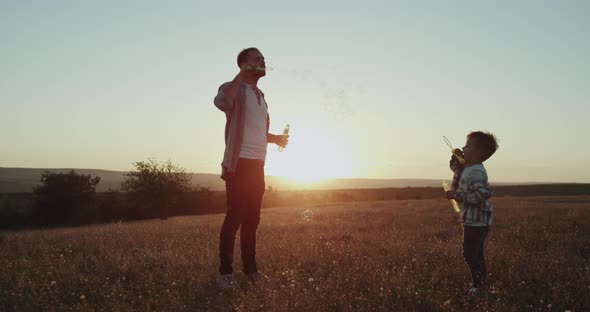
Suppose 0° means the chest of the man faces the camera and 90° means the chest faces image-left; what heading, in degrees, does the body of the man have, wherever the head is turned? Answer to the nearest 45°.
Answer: approximately 315°

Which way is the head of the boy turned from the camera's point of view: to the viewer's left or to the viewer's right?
to the viewer's left

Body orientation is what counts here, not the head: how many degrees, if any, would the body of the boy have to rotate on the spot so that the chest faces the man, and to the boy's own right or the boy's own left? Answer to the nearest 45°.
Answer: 0° — they already face them

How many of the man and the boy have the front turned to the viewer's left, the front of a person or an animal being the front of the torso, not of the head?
1

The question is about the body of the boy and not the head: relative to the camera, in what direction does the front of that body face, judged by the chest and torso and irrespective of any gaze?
to the viewer's left

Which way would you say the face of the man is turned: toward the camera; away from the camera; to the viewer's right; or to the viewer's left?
to the viewer's right

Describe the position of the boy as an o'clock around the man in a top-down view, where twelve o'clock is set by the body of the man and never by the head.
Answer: The boy is roughly at 11 o'clock from the man.

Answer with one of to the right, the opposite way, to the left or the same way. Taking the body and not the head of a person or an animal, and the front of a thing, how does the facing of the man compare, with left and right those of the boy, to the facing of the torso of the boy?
the opposite way
